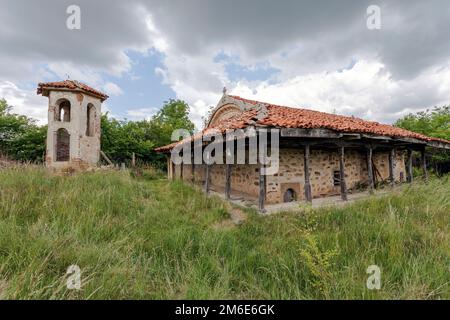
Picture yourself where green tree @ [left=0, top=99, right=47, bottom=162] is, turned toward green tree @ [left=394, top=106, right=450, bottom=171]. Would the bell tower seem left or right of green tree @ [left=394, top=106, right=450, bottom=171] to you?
right

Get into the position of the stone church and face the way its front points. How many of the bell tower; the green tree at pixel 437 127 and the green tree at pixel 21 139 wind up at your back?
1

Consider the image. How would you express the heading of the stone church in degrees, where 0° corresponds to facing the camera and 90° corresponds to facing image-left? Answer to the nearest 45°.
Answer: approximately 45°

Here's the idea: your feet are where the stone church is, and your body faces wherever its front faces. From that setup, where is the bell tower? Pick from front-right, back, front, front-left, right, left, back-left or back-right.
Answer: front-right

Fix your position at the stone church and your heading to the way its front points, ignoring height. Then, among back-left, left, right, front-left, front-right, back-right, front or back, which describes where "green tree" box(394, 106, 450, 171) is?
back

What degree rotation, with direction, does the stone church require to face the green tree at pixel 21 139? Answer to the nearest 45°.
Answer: approximately 45° to its right
